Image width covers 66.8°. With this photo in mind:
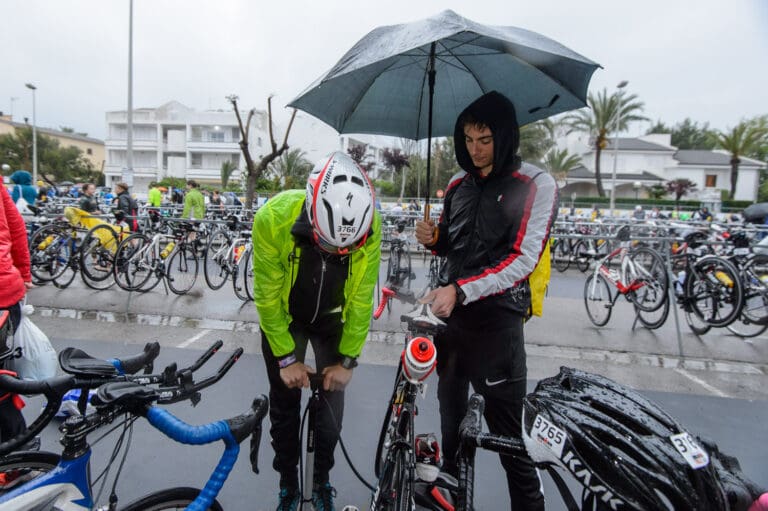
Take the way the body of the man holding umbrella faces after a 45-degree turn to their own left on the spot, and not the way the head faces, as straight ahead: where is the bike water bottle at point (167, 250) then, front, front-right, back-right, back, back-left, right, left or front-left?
back-right

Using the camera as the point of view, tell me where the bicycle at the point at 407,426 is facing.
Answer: facing away from the viewer

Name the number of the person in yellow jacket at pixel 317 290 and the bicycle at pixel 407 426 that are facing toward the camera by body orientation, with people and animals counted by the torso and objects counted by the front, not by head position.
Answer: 1

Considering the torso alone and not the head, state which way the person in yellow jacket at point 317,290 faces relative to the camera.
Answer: toward the camera

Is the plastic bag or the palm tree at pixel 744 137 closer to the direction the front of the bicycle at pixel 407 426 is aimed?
the palm tree

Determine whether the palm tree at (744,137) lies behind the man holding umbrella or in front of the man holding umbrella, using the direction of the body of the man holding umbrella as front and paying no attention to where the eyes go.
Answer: behind

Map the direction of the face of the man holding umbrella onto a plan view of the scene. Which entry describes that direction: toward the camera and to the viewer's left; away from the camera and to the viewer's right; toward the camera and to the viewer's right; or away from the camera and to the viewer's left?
toward the camera and to the viewer's left

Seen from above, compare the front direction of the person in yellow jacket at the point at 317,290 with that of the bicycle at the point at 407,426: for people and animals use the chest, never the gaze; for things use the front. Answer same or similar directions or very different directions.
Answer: very different directions

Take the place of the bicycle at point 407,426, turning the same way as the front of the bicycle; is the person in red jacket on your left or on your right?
on your left

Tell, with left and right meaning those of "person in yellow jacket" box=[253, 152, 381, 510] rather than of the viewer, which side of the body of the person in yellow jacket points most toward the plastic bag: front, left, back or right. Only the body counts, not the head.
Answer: right

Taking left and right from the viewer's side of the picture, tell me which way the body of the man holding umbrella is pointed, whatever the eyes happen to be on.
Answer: facing the viewer and to the left of the viewer

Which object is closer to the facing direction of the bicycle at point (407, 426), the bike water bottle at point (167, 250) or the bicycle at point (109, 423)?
the bike water bottle

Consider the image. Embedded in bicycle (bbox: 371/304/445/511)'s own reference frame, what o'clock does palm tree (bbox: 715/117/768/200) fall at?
The palm tree is roughly at 1 o'clock from the bicycle.

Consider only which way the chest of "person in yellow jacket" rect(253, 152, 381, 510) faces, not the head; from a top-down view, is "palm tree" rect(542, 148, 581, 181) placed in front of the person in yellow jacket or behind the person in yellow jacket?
behind
